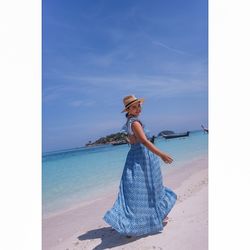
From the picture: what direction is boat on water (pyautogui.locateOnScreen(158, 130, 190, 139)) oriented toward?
to the viewer's right

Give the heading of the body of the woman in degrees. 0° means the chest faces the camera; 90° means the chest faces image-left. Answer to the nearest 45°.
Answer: approximately 270°

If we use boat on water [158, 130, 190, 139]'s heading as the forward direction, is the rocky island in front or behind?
behind
